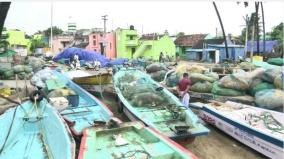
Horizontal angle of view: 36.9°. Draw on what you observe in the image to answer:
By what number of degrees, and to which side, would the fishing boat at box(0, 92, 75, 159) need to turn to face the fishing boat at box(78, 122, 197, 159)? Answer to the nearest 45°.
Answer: approximately 135° to its right

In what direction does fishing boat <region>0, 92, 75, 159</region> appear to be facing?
away from the camera

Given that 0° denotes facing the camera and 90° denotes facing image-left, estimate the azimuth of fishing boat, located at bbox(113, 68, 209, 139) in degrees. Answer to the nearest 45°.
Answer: approximately 135°
